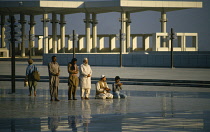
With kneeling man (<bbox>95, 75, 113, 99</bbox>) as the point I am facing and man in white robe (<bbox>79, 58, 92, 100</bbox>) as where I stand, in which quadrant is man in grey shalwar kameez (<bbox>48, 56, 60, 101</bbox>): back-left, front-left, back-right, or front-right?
back-right

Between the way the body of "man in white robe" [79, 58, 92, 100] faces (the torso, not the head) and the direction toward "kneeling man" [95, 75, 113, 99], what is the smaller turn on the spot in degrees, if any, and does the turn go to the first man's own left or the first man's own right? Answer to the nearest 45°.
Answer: approximately 45° to the first man's own left

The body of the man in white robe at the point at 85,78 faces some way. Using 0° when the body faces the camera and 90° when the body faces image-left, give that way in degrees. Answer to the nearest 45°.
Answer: approximately 315°

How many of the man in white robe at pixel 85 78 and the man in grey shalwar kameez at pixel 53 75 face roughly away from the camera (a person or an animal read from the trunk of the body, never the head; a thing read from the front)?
0

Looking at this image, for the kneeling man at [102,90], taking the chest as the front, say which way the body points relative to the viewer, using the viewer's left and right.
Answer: facing the viewer and to the right of the viewer

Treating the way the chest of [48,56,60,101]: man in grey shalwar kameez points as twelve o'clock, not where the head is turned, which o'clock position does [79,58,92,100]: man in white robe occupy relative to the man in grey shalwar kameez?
The man in white robe is roughly at 10 o'clock from the man in grey shalwar kameez.

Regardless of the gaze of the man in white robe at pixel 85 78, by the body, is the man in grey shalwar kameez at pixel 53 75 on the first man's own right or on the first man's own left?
on the first man's own right

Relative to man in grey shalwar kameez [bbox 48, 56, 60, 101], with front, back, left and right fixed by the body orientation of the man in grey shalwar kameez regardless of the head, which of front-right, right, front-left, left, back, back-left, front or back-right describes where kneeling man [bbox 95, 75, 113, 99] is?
front-left
